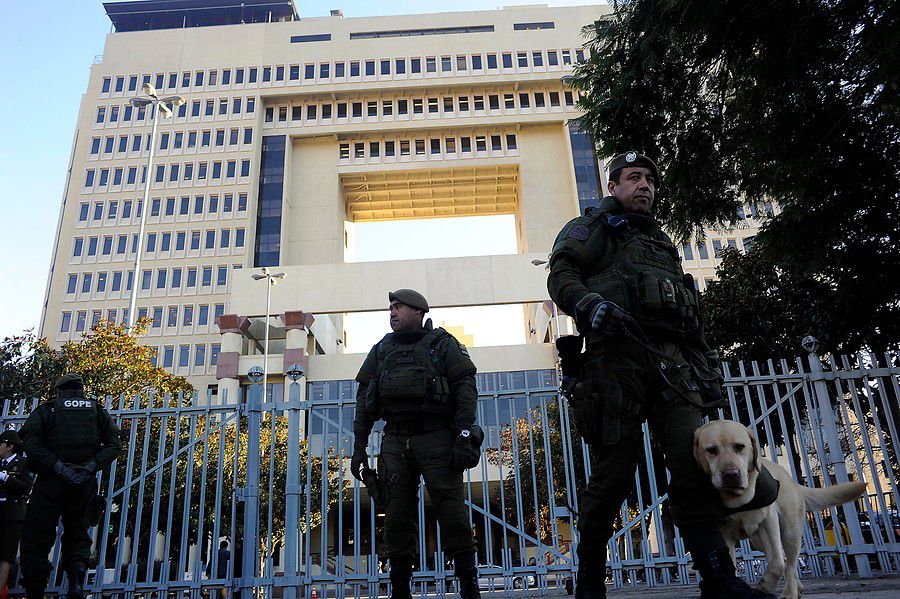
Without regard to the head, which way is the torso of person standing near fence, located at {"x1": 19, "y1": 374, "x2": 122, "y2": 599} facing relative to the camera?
away from the camera

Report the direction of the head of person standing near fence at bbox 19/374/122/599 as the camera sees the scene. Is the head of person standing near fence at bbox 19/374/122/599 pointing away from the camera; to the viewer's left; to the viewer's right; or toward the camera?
away from the camera

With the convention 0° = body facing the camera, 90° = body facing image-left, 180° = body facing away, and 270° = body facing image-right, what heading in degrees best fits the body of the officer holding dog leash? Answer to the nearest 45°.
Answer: approximately 315°

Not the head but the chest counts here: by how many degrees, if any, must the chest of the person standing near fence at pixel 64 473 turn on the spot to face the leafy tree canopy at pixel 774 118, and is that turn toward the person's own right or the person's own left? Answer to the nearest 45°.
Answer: approximately 135° to the person's own right

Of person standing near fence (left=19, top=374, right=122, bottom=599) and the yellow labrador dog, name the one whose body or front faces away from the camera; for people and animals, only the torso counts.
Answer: the person standing near fence

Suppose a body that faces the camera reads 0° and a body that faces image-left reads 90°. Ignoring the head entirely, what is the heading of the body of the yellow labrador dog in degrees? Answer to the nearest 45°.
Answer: approximately 45°

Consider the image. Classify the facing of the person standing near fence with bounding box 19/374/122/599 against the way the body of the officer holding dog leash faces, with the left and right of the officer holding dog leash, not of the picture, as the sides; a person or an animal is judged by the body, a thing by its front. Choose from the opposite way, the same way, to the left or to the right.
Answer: the opposite way

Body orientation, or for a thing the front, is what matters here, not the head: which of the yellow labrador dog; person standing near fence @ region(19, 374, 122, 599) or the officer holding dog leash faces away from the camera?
the person standing near fence
